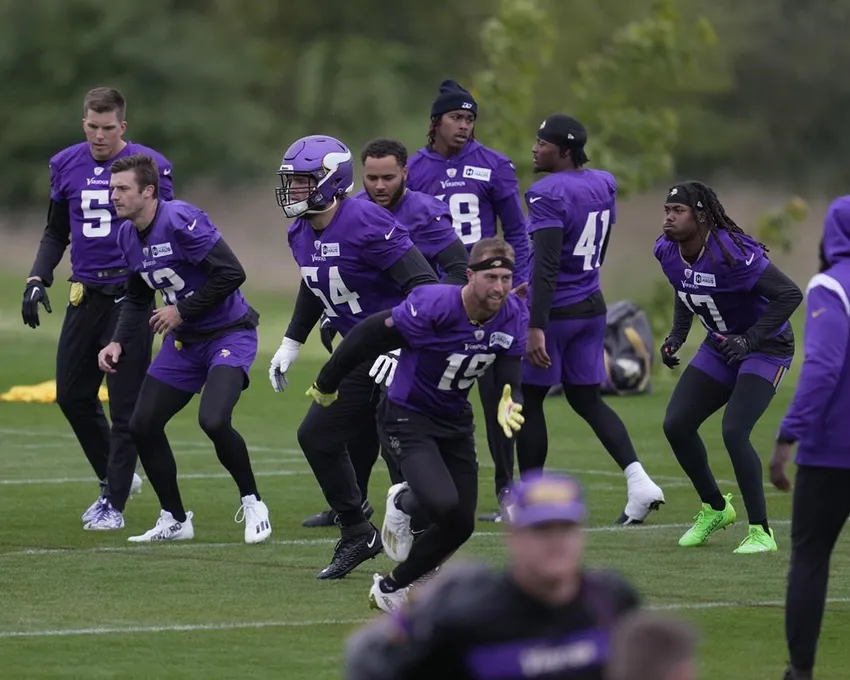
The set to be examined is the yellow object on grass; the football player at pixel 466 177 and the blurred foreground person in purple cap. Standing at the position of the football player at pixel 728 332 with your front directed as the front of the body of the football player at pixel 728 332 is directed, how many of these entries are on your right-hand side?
2

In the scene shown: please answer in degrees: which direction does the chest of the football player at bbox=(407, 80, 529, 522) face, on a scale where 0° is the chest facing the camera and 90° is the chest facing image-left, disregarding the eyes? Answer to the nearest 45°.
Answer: approximately 0°

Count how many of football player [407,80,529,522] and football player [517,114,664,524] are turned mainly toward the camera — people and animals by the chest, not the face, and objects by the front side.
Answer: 1

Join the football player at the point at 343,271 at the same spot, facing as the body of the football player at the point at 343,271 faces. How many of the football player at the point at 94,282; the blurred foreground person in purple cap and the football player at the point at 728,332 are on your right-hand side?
1

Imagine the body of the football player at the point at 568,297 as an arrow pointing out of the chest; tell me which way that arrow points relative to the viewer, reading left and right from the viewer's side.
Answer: facing away from the viewer and to the left of the viewer

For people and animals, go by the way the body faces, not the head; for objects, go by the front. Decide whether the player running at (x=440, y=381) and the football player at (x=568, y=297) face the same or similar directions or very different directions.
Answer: very different directions

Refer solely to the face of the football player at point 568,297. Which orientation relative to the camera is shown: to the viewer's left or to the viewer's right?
to the viewer's left

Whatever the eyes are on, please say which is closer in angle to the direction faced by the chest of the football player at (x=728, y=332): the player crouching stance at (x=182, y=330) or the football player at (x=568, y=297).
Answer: the player crouching stance

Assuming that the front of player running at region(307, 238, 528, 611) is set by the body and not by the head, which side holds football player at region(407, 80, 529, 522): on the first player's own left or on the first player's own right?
on the first player's own left

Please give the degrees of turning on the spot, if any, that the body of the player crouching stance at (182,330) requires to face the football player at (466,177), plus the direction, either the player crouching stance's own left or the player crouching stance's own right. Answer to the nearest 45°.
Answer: approximately 180°

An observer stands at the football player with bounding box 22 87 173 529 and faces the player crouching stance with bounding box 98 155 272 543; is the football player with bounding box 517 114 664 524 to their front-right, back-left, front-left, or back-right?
front-left

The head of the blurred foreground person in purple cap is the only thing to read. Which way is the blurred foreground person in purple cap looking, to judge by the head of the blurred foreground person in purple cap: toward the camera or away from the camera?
toward the camera

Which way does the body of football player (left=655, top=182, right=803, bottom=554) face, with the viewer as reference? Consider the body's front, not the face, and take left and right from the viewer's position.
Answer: facing the viewer and to the left of the viewer

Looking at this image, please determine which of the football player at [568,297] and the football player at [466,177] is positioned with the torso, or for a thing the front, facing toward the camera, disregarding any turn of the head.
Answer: the football player at [466,177]

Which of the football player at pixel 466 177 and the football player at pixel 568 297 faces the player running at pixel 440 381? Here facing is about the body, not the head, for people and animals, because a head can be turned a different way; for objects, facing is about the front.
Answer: the football player at pixel 466 177
